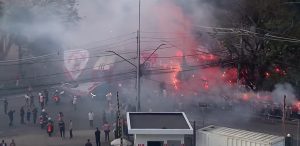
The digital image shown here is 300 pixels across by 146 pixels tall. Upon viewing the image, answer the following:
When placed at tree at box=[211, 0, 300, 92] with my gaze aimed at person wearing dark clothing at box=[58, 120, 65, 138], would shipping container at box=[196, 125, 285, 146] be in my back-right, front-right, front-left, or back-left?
front-left

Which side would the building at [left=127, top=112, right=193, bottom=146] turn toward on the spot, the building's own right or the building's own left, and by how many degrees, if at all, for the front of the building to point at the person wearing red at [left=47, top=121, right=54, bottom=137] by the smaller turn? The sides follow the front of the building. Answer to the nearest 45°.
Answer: approximately 135° to the building's own right

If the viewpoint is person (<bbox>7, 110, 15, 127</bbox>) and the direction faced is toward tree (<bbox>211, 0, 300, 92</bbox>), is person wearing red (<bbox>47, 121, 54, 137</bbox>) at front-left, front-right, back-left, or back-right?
front-right

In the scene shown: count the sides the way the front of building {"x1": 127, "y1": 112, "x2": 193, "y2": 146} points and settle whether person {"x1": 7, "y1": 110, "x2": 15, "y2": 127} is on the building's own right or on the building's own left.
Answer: on the building's own right

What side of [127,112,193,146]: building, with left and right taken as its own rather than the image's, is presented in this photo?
front

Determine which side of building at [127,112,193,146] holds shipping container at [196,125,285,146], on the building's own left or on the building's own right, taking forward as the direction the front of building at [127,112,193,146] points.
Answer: on the building's own left

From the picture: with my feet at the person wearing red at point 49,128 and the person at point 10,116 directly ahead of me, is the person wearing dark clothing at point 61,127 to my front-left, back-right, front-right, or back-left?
back-right
